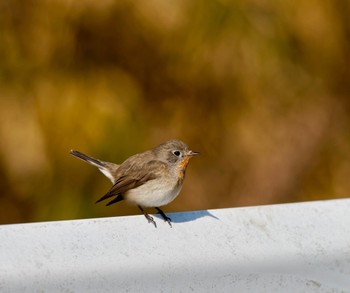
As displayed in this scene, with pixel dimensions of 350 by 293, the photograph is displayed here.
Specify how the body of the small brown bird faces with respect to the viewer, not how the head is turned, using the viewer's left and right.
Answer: facing to the right of the viewer
